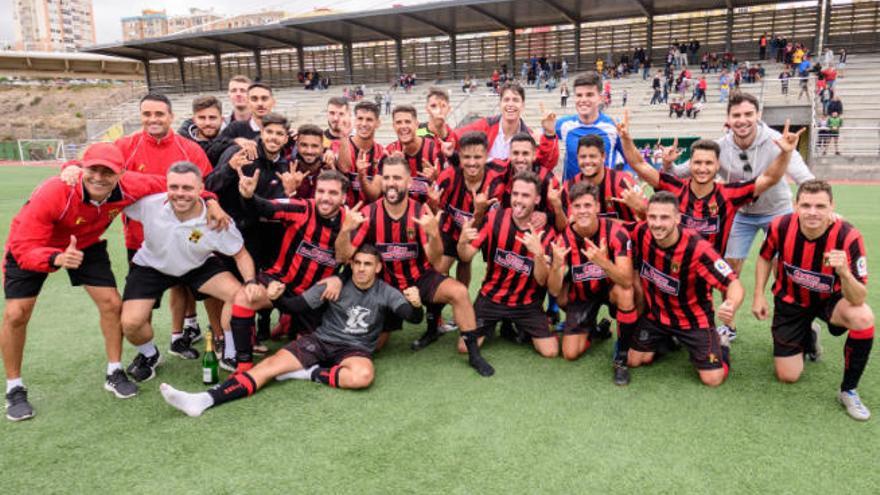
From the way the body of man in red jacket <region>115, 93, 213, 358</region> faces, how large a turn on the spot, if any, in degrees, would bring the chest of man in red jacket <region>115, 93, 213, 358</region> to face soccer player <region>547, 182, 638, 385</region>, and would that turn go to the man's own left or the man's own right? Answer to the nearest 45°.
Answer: approximately 45° to the man's own left

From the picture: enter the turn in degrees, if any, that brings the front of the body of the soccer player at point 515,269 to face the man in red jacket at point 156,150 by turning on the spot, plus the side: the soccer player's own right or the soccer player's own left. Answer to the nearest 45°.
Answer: approximately 90° to the soccer player's own right

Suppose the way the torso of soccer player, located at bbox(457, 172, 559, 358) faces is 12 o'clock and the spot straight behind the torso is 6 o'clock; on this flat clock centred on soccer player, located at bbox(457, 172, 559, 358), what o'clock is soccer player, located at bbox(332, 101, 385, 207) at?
soccer player, located at bbox(332, 101, 385, 207) is roughly at 4 o'clock from soccer player, located at bbox(457, 172, 559, 358).

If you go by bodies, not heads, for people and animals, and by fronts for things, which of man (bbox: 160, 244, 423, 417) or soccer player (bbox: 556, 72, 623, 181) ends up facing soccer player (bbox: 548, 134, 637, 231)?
soccer player (bbox: 556, 72, 623, 181)

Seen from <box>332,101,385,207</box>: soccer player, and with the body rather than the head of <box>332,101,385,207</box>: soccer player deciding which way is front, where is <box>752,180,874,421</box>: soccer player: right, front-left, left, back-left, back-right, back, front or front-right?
front-left

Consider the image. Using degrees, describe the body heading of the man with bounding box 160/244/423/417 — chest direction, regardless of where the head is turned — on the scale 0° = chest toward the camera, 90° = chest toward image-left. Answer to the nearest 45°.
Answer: approximately 0°

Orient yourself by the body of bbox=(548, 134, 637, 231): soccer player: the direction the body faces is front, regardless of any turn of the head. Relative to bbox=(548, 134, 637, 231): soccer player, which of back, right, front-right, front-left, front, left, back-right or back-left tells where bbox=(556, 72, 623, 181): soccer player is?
back

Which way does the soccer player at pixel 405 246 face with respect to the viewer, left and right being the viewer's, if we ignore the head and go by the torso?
facing the viewer

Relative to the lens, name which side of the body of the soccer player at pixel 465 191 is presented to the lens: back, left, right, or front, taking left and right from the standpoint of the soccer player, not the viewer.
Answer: front

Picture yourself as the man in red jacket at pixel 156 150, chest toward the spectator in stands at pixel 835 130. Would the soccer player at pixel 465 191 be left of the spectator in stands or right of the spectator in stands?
right

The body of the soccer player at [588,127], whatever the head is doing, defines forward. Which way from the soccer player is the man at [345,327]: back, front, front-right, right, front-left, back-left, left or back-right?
front-right

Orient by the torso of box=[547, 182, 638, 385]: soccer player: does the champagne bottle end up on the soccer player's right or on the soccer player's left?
on the soccer player's right

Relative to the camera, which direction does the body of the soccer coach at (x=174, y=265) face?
toward the camera

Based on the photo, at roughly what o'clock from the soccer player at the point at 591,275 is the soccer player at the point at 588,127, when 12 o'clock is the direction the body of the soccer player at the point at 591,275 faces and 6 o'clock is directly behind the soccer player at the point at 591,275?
the soccer player at the point at 588,127 is roughly at 6 o'clock from the soccer player at the point at 591,275.

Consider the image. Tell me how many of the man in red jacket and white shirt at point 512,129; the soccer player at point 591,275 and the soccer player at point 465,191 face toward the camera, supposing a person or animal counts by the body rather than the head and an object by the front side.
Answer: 3

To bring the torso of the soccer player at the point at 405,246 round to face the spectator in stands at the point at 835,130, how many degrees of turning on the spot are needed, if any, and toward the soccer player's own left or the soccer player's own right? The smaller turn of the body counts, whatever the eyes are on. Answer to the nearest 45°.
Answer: approximately 135° to the soccer player's own left

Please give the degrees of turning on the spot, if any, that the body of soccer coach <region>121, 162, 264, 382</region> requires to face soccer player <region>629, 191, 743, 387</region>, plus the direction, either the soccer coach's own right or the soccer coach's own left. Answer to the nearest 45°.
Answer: approximately 45° to the soccer coach's own left
